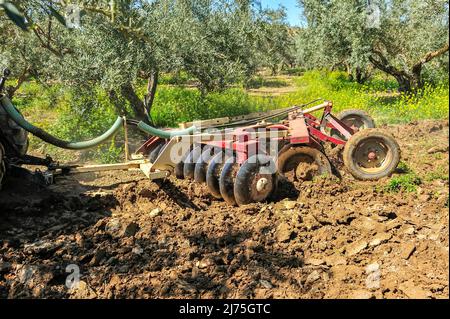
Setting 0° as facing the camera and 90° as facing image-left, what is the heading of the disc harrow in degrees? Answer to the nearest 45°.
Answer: approximately 90°

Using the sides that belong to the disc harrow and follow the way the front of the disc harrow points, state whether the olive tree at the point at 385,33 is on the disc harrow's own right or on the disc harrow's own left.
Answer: on the disc harrow's own right
